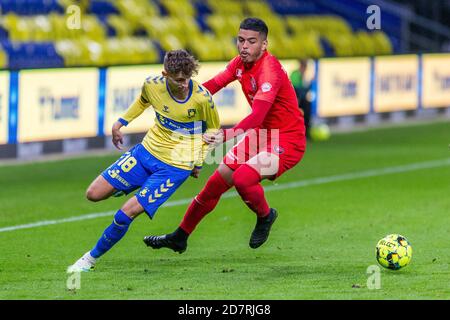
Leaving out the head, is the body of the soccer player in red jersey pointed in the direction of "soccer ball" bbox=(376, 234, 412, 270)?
no

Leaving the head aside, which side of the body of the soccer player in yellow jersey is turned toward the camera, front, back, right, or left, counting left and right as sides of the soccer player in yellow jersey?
front

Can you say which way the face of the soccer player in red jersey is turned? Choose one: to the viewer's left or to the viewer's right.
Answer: to the viewer's left

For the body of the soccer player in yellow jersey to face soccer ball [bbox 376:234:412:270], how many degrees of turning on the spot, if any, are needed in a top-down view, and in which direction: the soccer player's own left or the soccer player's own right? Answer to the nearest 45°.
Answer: approximately 90° to the soccer player's own left

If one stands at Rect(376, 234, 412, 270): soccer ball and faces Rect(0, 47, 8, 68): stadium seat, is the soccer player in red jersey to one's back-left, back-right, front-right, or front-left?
front-left

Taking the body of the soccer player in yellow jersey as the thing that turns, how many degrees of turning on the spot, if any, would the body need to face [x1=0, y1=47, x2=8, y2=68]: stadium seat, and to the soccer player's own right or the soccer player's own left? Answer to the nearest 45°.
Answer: approximately 180°

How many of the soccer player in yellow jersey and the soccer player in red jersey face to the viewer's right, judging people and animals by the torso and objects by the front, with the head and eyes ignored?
0

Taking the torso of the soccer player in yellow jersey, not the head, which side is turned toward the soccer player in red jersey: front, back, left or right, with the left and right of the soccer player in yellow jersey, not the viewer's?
left
